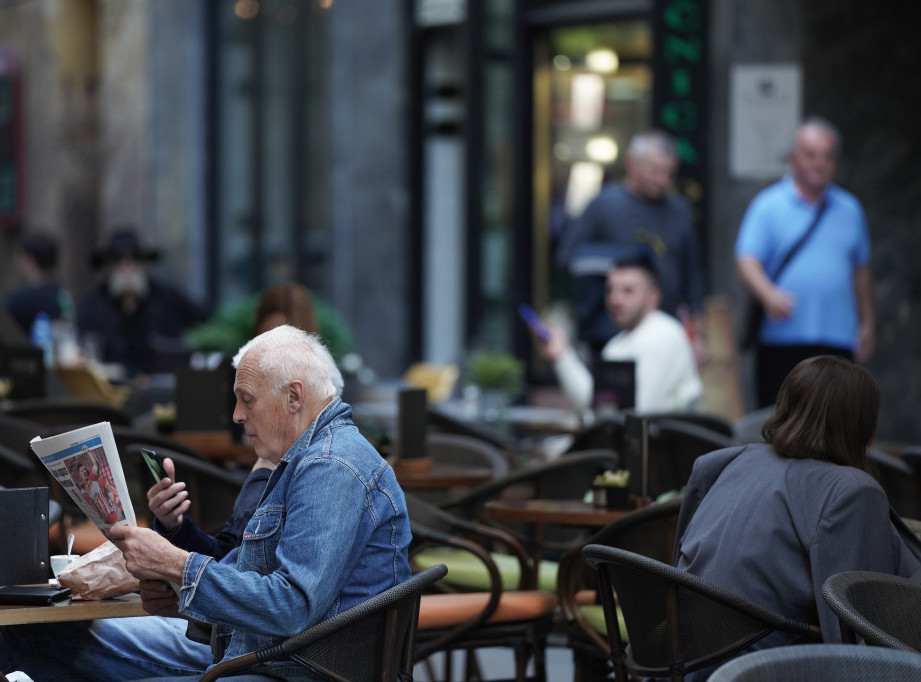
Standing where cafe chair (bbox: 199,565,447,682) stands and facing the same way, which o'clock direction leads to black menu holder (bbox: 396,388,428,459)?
The black menu holder is roughly at 3 o'clock from the cafe chair.

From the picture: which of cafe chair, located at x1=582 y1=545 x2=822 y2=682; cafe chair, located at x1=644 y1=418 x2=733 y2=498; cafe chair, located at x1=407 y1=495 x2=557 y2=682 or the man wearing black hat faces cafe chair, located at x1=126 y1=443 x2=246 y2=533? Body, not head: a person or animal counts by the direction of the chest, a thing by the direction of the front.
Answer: the man wearing black hat

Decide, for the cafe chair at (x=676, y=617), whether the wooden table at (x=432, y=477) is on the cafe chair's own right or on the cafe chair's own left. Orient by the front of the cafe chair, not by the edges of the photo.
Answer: on the cafe chair's own left

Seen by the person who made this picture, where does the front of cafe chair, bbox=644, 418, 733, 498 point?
facing away from the viewer and to the right of the viewer

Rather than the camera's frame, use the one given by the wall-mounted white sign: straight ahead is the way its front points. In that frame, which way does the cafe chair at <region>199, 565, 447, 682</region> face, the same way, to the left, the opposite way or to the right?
to the right

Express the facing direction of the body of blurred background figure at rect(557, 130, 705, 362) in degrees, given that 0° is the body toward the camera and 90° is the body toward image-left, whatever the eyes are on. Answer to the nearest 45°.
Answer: approximately 0°

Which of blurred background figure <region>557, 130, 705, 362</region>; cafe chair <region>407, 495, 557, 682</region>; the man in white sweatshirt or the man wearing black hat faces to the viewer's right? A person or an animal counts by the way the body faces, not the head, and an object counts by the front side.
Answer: the cafe chair

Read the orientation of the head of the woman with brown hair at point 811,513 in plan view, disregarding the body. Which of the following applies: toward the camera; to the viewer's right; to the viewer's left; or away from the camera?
away from the camera

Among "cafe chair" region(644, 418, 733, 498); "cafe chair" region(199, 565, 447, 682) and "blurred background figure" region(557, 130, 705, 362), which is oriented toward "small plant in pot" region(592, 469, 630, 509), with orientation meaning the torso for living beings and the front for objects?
the blurred background figure

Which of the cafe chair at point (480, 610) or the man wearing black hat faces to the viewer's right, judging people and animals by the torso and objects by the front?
the cafe chair

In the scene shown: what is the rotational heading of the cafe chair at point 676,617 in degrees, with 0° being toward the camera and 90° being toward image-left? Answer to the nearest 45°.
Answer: approximately 225°

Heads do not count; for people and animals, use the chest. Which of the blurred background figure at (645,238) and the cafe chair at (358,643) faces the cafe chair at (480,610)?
the blurred background figure

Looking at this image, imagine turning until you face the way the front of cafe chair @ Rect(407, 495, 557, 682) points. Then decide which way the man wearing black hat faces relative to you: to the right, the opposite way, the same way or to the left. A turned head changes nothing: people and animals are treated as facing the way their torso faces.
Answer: to the right

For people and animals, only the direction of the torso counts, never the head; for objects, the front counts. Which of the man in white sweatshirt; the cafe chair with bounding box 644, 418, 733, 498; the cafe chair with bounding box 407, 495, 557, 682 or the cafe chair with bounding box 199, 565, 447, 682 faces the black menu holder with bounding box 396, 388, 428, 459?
the man in white sweatshirt
